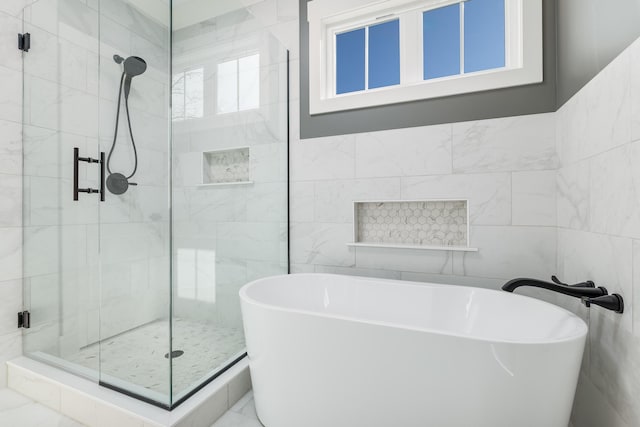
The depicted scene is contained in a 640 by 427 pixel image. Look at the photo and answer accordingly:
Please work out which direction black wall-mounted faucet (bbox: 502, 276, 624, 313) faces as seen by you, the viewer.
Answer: facing to the left of the viewer

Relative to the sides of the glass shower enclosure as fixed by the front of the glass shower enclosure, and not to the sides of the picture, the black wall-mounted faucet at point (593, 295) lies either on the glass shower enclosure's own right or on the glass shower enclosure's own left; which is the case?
on the glass shower enclosure's own left

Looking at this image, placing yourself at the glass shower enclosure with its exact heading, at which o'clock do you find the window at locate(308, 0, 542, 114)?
The window is roughly at 8 o'clock from the glass shower enclosure.

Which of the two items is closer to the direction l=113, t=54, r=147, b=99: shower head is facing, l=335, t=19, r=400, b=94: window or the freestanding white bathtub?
the freestanding white bathtub

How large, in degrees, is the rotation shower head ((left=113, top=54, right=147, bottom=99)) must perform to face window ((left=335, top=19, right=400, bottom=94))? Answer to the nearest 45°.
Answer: approximately 45° to its left

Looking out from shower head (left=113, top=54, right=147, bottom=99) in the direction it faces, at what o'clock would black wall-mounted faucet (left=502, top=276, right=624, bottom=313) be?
The black wall-mounted faucet is roughly at 12 o'clock from the shower head.

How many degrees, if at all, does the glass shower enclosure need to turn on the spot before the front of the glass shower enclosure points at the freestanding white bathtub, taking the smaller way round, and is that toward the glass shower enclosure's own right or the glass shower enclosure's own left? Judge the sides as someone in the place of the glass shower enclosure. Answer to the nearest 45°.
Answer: approximately 90° to the glass shower enclosure's own left

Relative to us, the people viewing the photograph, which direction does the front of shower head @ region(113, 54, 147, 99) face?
facing the viewer and to the right of the viewer

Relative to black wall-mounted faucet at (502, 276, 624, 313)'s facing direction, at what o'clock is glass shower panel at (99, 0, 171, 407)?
The glass shower panel is roughly at 11 o'clock from the black wall-mounted faucet.

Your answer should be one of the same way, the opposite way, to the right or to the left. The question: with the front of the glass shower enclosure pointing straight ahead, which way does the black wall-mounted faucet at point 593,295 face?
to the right

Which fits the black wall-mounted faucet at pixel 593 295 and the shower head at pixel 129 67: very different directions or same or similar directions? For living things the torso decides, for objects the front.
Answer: very different directions

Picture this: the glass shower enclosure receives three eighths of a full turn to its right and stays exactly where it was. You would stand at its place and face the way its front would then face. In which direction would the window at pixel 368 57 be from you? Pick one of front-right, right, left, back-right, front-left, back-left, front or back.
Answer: right

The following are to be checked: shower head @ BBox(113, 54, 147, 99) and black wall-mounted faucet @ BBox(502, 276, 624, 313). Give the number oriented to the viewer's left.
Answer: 1
